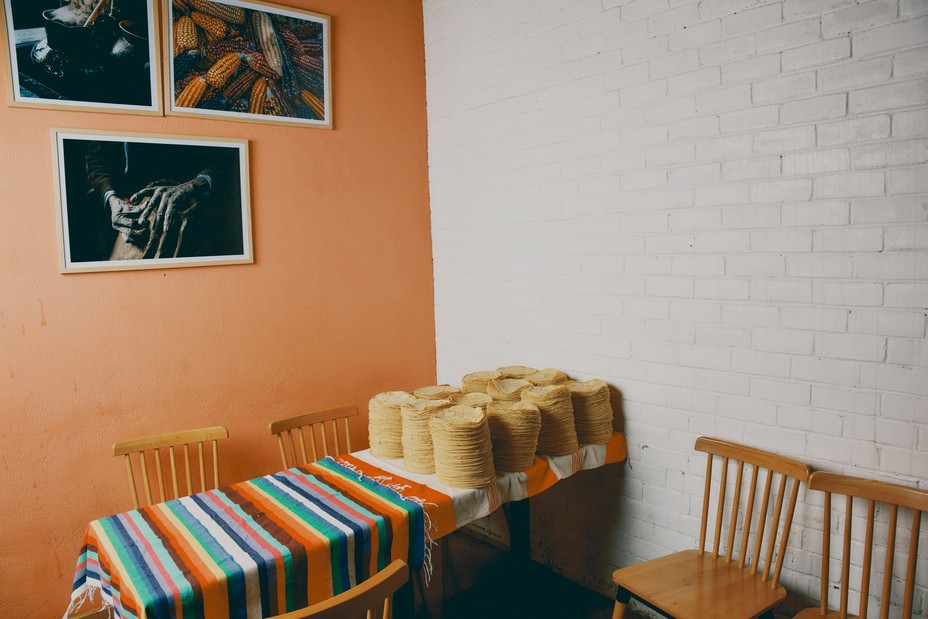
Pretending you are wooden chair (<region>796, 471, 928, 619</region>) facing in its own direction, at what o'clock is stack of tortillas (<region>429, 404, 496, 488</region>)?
The stack of tortillas is roughly at 3 o'clock from the wooden chair.

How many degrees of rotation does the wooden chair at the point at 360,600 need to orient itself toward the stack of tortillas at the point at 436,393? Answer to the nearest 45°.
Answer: approximately 45° to its right

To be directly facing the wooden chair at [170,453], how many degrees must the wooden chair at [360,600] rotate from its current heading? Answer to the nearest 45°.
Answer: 0° — it already faces it

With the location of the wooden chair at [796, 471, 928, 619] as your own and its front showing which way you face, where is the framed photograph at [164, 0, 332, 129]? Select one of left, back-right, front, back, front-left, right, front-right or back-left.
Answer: front-right

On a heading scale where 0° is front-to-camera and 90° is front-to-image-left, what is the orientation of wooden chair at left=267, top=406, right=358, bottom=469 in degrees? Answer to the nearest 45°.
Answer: approximately 315°

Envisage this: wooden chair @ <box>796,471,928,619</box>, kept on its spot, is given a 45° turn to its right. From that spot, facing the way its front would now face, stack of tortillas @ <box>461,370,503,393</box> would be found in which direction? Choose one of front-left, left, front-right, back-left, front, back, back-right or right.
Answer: front

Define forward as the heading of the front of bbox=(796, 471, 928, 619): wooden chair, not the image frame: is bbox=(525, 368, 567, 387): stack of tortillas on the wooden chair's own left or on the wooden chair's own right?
on the wooden chair's own right

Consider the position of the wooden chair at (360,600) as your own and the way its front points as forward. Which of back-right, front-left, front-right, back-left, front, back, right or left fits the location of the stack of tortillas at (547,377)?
right

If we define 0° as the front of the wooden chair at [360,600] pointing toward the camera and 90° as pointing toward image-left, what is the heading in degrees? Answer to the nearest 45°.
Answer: approximately 135°

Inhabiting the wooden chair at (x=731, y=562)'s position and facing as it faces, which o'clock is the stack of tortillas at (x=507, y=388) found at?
The stack of tortillas is roughly at 2 o'clock from the wooden chair.

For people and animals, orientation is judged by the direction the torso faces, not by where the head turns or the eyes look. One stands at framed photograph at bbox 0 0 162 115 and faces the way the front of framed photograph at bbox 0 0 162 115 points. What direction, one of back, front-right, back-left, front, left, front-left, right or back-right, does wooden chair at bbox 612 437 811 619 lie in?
front-left

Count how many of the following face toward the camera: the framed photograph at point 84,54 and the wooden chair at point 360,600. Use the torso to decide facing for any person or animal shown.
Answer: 1
